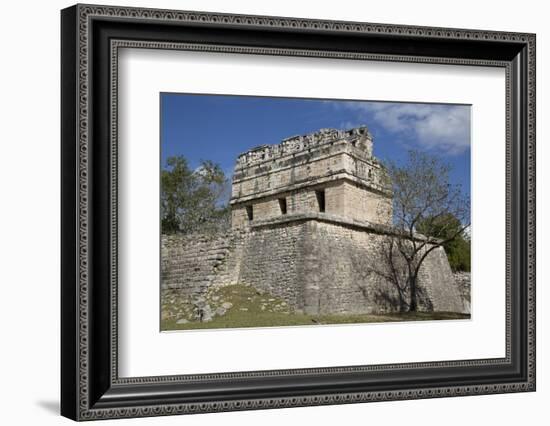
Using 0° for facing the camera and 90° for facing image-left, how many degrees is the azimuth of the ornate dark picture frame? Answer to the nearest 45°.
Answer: approximately 315°
